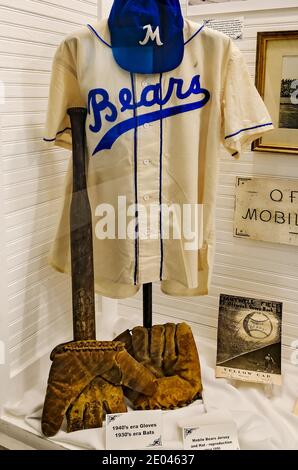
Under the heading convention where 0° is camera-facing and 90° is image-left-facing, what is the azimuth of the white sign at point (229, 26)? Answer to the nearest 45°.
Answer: approximately 0°

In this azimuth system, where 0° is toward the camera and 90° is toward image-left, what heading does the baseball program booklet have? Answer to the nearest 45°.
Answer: approximately 0°
